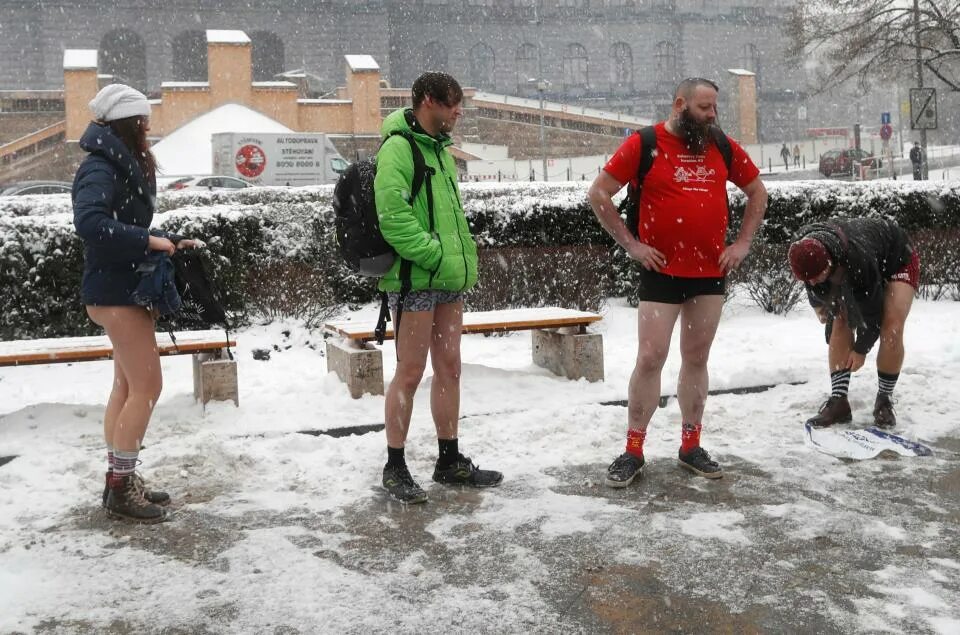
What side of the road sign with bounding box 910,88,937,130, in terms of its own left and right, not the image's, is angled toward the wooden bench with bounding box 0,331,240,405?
front

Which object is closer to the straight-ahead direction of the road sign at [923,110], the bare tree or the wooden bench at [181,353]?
the wooden bench

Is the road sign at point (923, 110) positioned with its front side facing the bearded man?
yes

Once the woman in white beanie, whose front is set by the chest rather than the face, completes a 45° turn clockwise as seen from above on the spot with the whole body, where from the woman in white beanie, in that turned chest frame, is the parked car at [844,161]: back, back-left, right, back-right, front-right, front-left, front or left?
left

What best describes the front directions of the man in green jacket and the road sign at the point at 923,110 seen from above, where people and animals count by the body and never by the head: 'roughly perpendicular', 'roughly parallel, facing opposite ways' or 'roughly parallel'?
roughly perpendicular

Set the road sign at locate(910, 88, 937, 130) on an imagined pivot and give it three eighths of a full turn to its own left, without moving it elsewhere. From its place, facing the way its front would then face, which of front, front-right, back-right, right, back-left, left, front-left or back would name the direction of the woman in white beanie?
back-right

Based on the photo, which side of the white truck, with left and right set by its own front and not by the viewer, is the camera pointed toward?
right

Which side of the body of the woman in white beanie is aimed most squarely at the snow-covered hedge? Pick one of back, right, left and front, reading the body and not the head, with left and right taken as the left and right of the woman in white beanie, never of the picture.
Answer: left

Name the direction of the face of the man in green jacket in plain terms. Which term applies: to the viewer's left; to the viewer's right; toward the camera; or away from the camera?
to the viewer's right

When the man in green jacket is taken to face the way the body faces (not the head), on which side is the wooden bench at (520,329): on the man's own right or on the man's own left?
on the man's own left

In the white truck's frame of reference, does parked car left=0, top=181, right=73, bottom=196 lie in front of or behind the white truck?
behind

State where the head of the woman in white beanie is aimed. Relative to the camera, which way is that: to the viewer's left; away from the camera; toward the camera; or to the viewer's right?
to the viewer's right

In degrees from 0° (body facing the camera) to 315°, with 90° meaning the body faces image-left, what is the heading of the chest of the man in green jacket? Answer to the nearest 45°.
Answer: approximately 315°

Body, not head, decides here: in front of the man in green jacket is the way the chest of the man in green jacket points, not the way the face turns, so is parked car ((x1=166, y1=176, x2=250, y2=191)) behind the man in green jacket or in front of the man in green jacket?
behind

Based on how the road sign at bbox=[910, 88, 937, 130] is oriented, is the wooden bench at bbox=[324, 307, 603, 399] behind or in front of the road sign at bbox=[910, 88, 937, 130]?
in front

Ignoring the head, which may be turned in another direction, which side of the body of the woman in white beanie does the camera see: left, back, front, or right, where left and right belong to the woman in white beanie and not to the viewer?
right

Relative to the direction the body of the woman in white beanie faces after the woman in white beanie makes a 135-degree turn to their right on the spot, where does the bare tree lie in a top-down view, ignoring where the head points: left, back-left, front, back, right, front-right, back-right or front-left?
back
